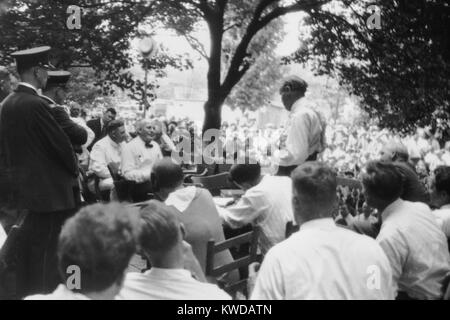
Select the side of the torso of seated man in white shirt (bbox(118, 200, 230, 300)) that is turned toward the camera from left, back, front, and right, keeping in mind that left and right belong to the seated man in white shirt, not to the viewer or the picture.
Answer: back

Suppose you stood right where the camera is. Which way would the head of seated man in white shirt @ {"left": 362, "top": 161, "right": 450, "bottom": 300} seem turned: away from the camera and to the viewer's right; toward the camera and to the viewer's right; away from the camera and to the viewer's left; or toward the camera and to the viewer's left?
away from the camera and to the viewer's left

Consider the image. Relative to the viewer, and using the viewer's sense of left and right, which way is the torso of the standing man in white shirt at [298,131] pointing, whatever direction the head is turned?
facing to the left of the viewer

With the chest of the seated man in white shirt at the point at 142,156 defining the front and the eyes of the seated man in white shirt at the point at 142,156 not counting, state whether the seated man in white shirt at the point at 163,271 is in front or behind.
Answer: in front

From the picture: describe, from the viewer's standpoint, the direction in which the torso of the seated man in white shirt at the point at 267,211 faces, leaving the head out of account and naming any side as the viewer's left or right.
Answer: facing away from the viewer and to the left of the viewer

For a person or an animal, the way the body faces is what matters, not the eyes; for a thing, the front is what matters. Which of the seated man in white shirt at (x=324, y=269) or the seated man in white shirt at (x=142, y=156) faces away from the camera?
the seated man in white shirt at (x=324, y=269)

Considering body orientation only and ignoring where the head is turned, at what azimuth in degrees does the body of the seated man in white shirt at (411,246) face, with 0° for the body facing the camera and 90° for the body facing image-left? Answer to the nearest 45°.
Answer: approximately 135°

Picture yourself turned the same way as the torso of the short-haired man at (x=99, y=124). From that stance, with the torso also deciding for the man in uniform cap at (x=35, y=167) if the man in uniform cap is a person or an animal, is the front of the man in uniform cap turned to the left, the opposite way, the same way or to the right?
to the left

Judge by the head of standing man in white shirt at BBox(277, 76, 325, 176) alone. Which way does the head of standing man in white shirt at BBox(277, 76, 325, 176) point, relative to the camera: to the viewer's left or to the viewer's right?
to the viewer's left

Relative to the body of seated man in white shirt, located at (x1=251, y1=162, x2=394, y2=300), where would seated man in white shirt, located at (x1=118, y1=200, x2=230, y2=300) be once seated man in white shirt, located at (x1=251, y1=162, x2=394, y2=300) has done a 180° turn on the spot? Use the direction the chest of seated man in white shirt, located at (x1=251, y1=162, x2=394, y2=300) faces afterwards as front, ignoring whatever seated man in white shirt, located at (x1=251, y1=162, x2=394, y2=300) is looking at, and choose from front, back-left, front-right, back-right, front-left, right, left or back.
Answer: right

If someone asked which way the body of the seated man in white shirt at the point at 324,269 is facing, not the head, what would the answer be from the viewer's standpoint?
away from the camera

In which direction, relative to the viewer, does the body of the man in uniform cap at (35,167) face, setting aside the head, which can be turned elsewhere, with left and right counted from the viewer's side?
facing away from the viewer and to the right of the viewer

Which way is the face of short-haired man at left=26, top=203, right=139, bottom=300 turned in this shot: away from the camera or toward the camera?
away from the camera

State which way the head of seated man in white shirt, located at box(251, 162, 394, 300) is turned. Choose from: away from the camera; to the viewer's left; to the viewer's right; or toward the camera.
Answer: away from the camera

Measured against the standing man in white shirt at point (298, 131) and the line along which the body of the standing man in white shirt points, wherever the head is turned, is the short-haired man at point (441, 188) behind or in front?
behind

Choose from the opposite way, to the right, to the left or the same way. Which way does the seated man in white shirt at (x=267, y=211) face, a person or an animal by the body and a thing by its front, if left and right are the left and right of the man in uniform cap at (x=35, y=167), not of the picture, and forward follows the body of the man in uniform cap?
to the left
